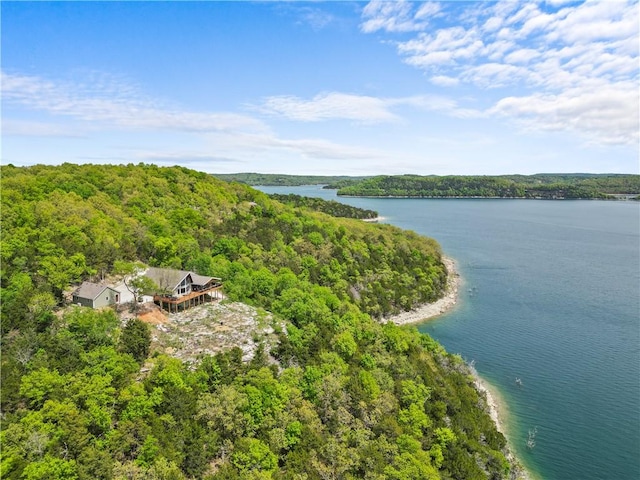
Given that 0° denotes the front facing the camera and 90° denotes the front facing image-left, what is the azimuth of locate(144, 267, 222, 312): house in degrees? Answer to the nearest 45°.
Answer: approximately 315°

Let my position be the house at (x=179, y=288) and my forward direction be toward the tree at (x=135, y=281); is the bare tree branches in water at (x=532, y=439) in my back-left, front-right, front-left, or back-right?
back-left

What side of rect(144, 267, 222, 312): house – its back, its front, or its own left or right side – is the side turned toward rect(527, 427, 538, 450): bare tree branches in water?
front

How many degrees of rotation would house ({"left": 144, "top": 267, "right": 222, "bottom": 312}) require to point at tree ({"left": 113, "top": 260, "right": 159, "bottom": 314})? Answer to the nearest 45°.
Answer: approximately 135° to its right

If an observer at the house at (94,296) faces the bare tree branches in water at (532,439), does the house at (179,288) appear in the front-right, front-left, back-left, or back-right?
front-left

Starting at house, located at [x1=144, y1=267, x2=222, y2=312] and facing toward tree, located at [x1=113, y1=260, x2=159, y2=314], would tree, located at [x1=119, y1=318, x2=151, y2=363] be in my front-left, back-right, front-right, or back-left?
front-left

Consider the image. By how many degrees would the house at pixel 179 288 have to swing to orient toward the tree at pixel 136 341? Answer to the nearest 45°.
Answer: approximately 45° to its right

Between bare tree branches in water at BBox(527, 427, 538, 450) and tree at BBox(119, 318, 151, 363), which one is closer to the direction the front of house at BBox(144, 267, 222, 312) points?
the bare tree branches in water

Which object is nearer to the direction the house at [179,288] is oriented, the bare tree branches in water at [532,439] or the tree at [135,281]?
the bare tree branches in water

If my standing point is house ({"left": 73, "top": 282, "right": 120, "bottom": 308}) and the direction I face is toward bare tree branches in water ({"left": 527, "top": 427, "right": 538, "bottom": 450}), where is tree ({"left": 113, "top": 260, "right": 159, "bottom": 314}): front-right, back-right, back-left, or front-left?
front-left

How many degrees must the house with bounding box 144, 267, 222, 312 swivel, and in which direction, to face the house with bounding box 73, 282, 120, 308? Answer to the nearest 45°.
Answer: approximately 135° to its right
